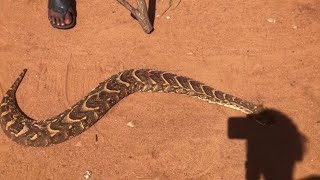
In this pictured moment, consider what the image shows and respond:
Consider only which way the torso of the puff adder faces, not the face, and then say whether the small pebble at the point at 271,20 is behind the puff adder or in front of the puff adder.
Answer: in front

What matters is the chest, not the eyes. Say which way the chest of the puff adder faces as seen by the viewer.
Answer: to the viewer's right
